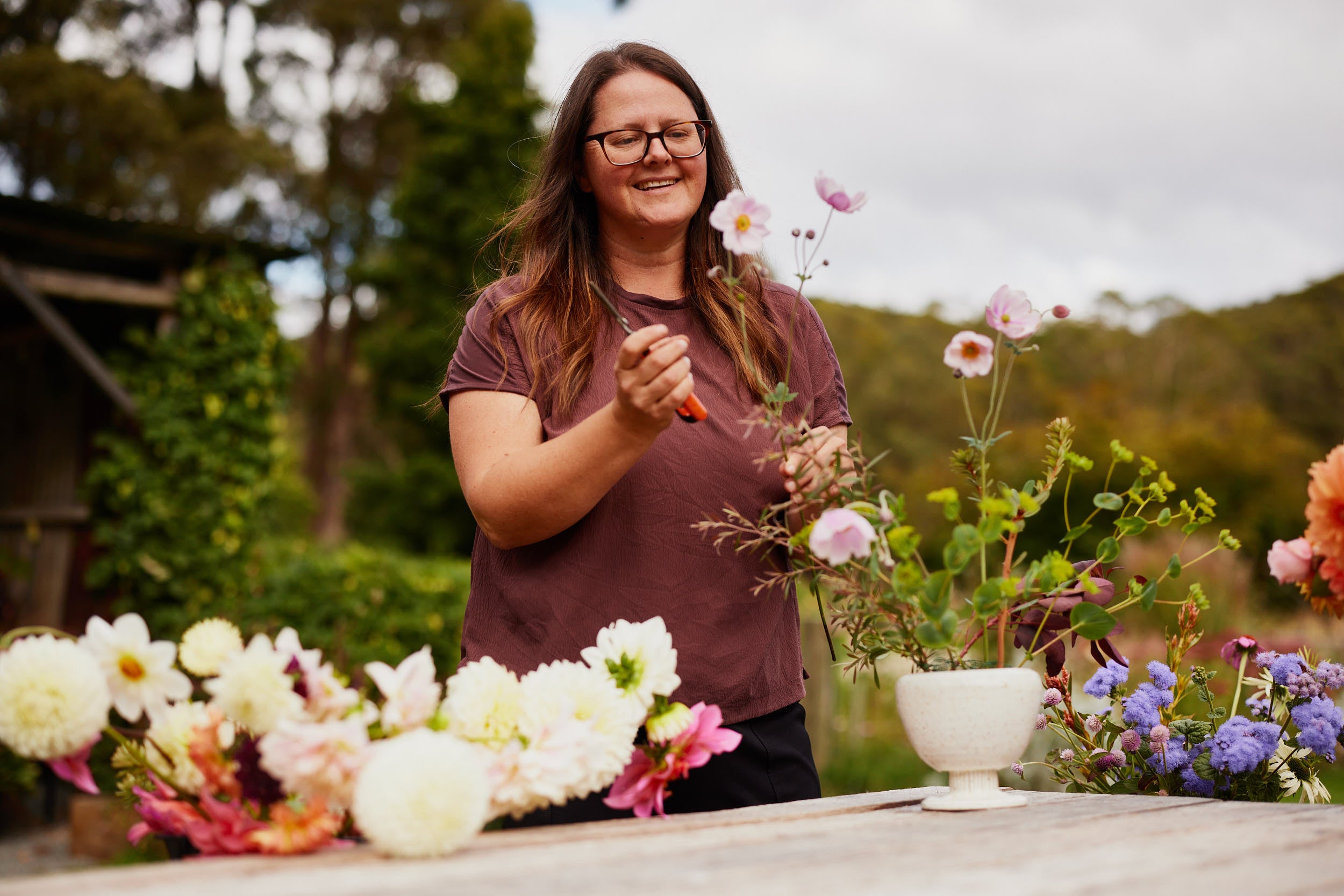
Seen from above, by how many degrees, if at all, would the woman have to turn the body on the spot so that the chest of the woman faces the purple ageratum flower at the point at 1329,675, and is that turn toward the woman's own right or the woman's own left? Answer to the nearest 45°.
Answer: approximately 45° to the woman's own left

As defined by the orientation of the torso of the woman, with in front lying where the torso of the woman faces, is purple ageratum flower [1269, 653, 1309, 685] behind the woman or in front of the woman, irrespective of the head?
in front

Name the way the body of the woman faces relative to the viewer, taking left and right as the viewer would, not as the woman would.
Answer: facing the viewer and to the right of the viewer

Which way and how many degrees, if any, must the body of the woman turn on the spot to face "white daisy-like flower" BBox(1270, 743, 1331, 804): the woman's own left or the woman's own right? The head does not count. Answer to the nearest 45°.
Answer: approximately 45° to the woman's own left

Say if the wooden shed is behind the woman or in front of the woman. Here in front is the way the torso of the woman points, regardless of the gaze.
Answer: behind
